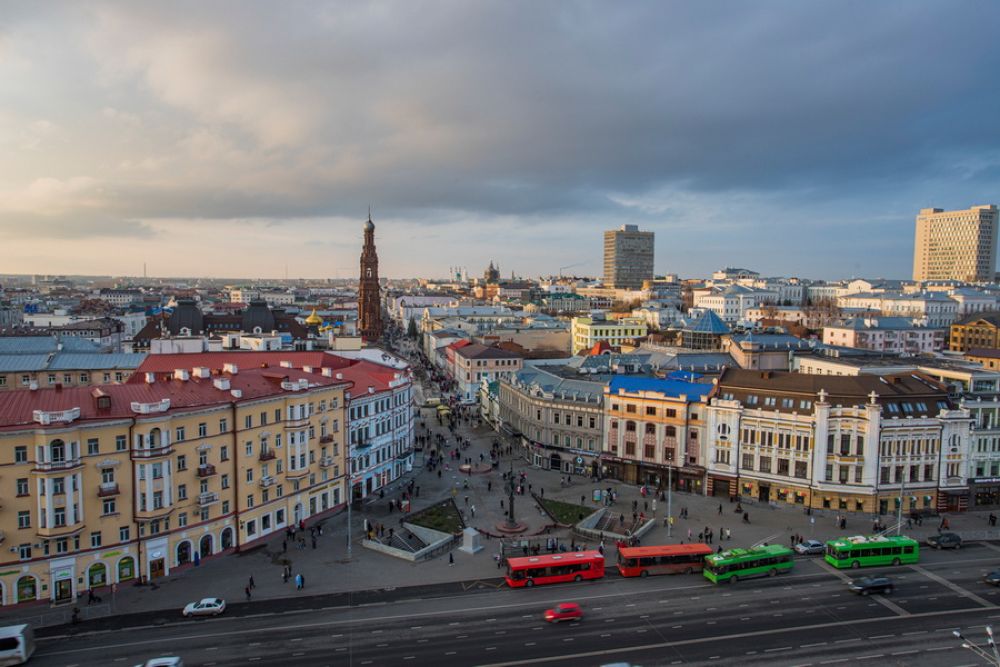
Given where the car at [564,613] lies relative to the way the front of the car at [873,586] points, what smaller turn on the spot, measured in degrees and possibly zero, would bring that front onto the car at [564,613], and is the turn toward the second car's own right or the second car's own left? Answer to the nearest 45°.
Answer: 0° — it already faces it

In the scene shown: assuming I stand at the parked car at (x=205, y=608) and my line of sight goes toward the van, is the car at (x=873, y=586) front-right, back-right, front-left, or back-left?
back-left

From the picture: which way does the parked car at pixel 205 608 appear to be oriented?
to the viewer's left

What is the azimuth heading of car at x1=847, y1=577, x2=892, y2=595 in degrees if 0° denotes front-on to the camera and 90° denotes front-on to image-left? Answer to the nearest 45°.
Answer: approximately 45°

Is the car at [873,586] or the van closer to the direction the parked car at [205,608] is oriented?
the van

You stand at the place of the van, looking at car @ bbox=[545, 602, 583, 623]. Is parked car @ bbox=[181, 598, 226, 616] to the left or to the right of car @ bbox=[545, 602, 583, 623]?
left

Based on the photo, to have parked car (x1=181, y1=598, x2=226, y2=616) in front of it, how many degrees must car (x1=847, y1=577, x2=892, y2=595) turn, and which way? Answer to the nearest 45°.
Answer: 0° — it already faces it

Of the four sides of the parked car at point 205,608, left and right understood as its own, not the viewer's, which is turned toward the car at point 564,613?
back

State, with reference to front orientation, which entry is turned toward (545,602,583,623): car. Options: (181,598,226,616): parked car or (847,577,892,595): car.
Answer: (847,577,892,595): car

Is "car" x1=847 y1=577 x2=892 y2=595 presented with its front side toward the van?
yes
